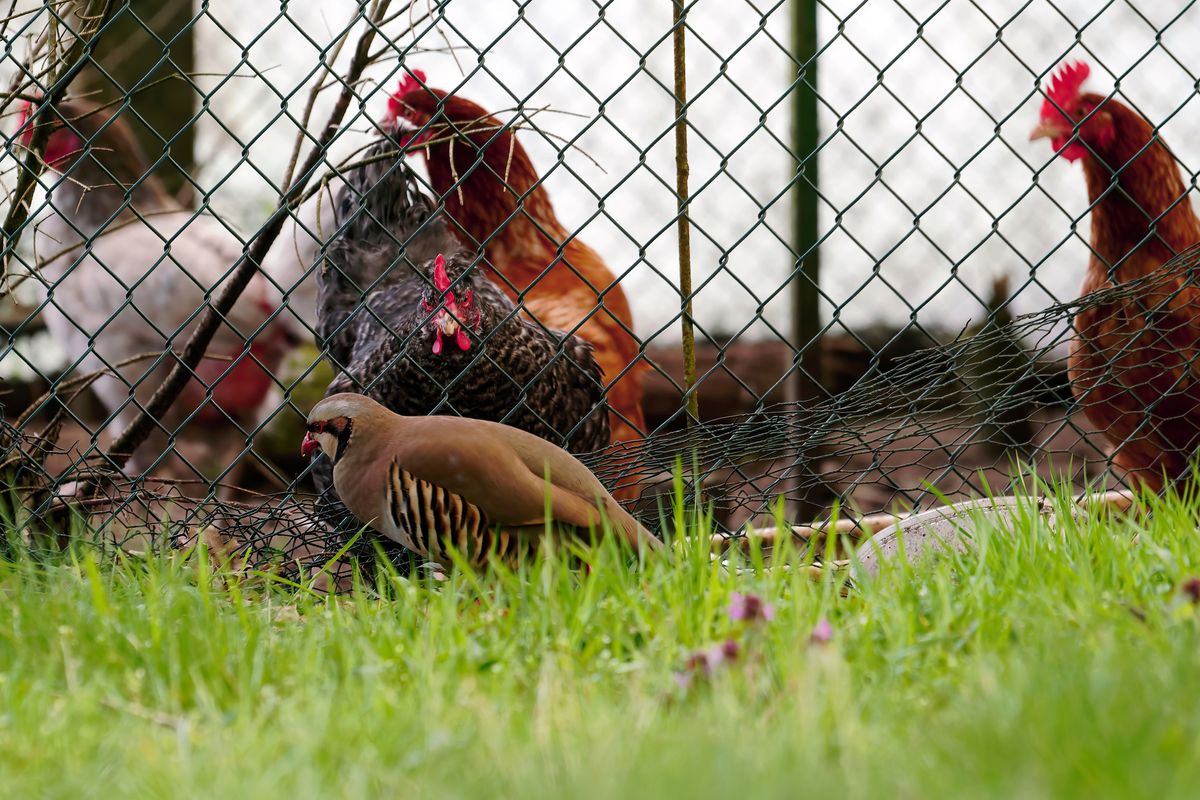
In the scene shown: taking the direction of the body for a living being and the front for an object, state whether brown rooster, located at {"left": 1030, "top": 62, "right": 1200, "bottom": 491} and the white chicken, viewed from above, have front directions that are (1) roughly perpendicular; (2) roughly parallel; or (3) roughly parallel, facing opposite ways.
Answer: roughly parallel

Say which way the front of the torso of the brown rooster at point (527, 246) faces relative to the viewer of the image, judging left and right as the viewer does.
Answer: facing to the left of the viewer

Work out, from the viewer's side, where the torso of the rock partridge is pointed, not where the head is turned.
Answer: to the viewer's left

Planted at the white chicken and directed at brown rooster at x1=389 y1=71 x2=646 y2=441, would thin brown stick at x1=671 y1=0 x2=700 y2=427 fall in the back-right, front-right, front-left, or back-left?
front-right

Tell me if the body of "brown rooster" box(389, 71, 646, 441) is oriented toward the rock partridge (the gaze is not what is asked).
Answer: no

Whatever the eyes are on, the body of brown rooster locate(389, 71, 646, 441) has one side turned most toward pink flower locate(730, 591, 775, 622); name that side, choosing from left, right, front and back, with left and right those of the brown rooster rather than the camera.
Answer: left

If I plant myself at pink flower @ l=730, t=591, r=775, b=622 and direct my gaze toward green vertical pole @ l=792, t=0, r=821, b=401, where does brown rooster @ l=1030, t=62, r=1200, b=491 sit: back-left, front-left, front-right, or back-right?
front-right

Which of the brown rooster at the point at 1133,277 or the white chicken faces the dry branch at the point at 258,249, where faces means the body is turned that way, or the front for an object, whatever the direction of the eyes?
the brown rooster

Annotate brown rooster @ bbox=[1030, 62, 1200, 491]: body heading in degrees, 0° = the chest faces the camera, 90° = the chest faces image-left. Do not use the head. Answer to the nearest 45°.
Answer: approximately 45°

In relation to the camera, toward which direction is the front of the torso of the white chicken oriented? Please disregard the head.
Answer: to the viewer's left

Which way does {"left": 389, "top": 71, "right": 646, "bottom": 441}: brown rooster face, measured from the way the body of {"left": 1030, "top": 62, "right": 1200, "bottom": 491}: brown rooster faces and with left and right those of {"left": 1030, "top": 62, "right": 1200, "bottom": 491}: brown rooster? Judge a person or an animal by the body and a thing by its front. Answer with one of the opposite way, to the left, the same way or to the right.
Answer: the same way

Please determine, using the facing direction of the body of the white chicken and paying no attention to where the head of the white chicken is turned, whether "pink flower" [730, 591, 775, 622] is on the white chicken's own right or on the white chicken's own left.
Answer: on the white chicken's own left

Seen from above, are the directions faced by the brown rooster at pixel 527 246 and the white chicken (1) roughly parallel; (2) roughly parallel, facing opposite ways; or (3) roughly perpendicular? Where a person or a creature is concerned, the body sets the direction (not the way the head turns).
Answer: roughly parallel

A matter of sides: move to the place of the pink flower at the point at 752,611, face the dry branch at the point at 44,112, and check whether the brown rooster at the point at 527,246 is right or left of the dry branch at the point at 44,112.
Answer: right

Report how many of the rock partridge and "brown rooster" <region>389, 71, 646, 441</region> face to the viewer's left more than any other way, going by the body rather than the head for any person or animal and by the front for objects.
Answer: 2

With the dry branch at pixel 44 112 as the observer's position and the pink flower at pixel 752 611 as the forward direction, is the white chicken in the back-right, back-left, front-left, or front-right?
back-left
